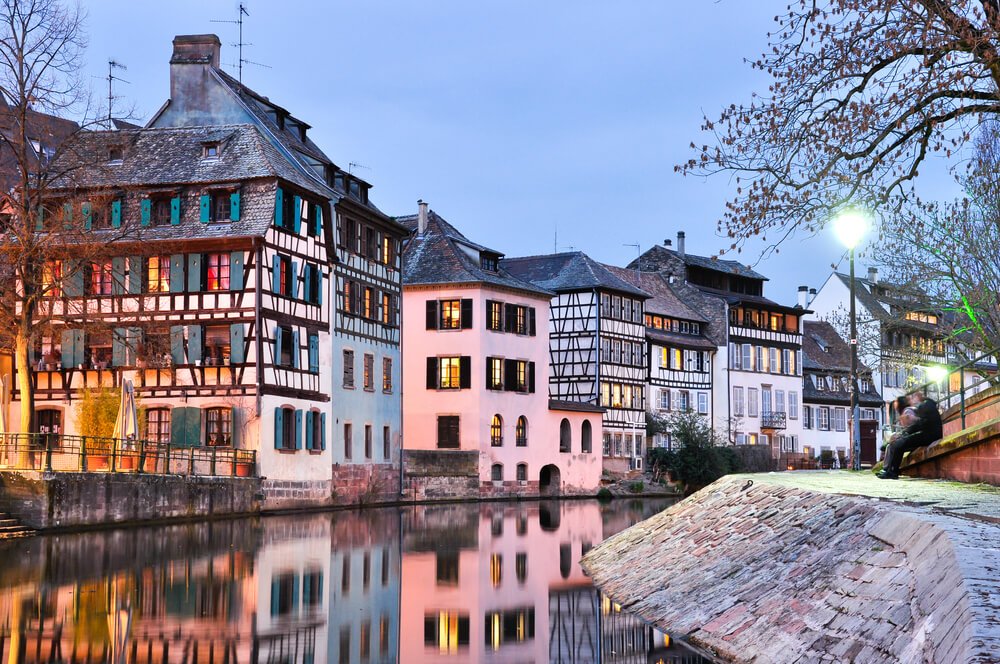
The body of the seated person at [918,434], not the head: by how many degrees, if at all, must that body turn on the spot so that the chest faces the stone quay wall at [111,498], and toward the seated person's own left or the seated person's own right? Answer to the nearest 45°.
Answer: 0° — they already face it

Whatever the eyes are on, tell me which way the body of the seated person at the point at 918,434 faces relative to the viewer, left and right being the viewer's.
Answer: facing to the left of the viewer

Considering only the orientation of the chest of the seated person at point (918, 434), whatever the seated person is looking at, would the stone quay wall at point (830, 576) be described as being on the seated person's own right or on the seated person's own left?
on the seated person's own left
